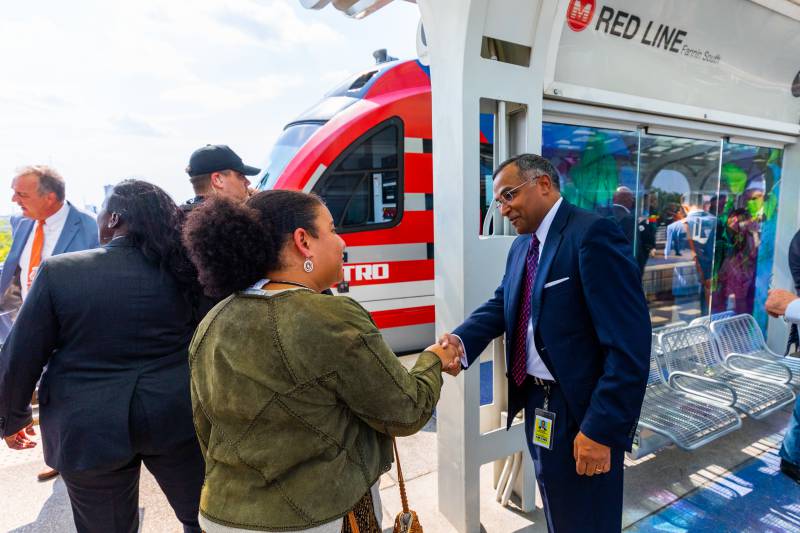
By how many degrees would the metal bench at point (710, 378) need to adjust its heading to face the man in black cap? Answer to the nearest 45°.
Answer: approximately 90° to its right

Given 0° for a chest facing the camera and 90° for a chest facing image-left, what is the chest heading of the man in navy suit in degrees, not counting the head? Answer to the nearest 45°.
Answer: approximately 45°

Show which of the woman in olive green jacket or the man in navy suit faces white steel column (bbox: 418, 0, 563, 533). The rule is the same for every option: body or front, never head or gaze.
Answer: the woman in olive green jacket

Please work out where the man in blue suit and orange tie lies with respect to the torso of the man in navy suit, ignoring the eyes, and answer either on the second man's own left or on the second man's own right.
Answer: on the second man's own right

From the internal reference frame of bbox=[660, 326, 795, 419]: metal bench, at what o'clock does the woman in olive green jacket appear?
The woman in olive green jacket is roughly at 2 o'clock from the metal bench.

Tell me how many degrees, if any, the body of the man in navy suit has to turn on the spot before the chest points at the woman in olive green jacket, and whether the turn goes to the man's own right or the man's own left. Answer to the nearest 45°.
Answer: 0° — they already face them

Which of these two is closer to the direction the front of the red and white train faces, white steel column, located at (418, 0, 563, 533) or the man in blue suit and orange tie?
the man in blue suit and orange tie

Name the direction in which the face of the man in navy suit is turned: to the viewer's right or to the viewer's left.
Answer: to the viewer's left

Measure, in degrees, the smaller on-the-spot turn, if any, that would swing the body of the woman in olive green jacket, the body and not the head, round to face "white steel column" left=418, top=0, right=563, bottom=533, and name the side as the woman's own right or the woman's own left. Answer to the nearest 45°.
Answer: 0° — they already face it
